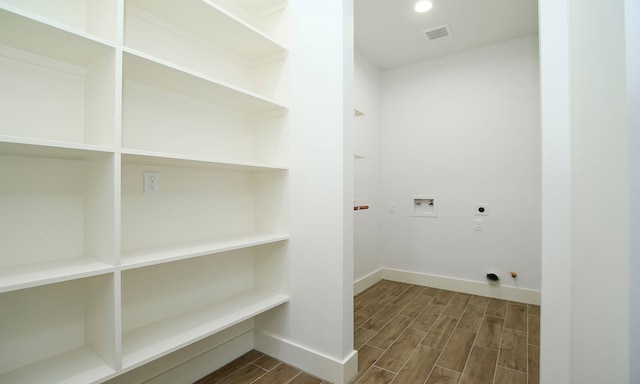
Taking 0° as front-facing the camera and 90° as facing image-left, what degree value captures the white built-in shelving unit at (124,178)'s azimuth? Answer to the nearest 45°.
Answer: approximately 315°

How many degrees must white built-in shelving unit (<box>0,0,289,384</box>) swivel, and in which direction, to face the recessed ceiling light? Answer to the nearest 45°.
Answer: approximately 45° to its left
